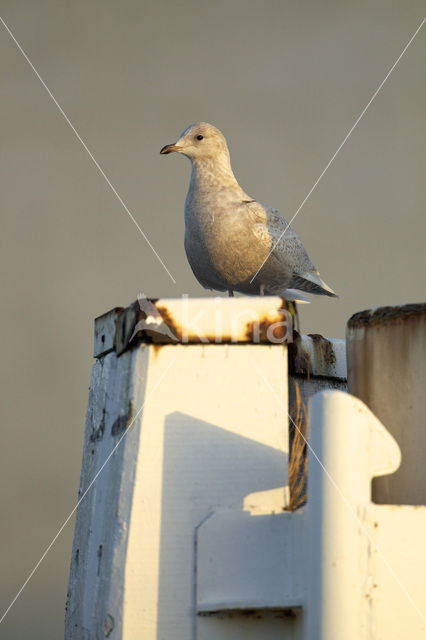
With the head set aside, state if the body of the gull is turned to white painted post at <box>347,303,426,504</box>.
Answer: no

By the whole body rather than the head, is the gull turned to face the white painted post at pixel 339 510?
no

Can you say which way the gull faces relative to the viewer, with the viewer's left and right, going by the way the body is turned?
facing the viewer and to the left of the viewer
